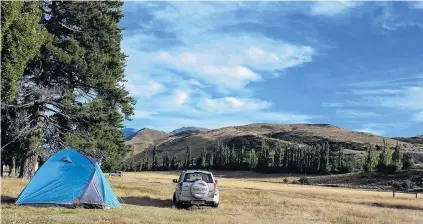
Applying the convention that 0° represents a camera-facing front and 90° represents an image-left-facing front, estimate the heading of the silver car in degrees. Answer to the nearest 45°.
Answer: approximately 180°

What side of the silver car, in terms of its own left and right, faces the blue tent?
left

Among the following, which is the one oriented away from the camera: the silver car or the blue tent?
the silver car

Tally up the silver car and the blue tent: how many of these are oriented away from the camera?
1

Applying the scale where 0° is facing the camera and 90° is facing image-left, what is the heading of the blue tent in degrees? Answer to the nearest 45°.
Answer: approximately 315°

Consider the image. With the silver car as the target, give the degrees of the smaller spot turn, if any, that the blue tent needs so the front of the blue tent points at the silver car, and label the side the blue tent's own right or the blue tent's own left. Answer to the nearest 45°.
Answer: approximately 45° to the blue tent's own left
